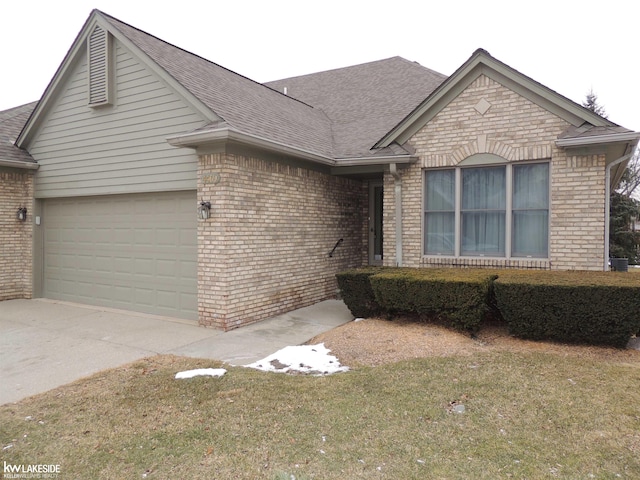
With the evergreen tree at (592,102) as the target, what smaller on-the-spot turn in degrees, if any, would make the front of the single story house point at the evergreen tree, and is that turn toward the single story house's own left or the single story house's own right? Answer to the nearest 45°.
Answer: approximately 180°

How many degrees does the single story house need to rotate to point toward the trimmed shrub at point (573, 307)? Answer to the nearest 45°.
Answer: approximately 90° to its left

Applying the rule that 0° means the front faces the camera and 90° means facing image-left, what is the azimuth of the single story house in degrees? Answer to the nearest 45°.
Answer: approximately 45°
